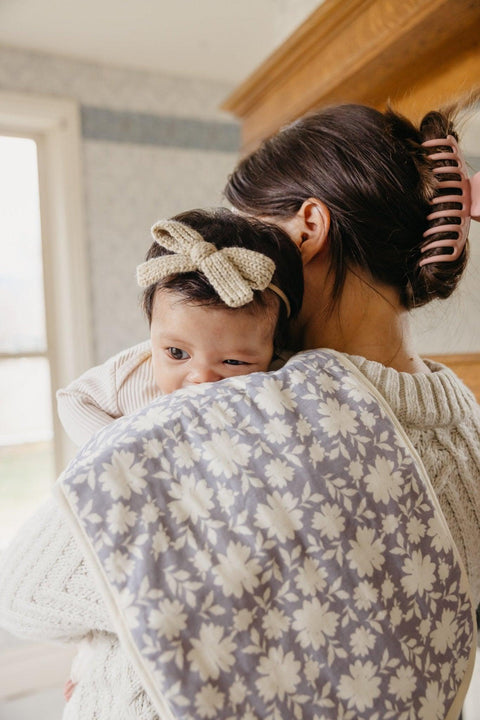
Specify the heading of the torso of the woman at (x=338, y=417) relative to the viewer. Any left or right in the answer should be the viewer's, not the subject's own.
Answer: facing away from the viewer and to the left of the viewer

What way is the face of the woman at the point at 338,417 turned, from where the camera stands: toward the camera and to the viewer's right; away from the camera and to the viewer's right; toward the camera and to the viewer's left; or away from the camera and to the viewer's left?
away from the camera and to the viewer's left

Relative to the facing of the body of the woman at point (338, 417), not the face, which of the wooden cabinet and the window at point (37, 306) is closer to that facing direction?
the window

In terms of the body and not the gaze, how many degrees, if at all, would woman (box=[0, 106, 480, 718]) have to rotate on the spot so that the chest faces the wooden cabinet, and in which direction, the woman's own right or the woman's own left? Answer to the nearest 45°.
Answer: approximately 45° to the woman's own right

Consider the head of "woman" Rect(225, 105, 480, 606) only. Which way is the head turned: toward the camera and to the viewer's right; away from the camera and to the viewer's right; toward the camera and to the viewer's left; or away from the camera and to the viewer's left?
away from the camera and to the viewer's left

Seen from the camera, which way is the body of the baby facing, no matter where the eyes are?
toward the camera
